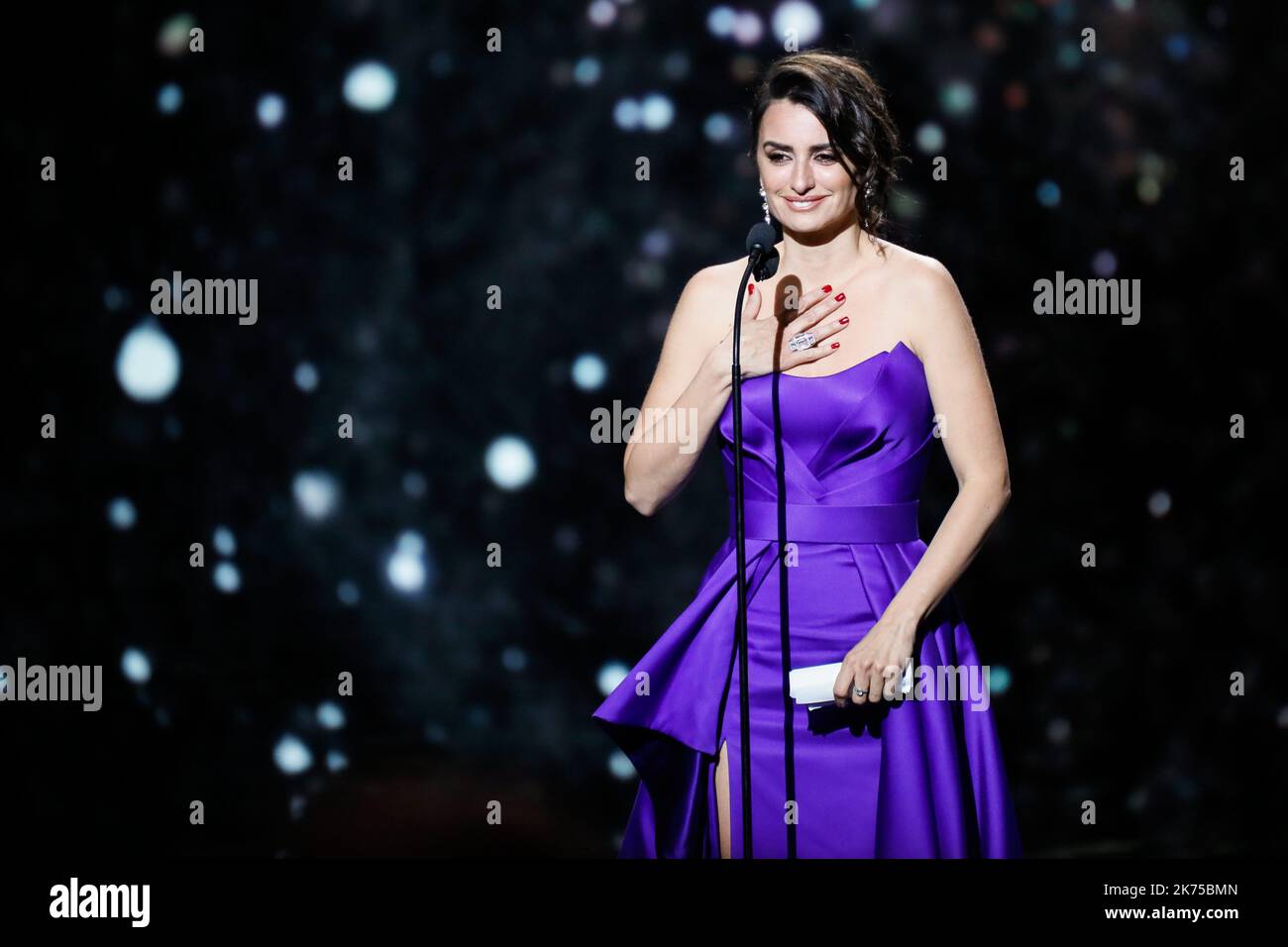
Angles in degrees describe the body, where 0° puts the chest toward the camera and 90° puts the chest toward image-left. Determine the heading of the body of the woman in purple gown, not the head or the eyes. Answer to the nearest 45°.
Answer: approximately 0°

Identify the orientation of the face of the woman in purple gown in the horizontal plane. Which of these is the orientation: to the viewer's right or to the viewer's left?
to the viewer's left
